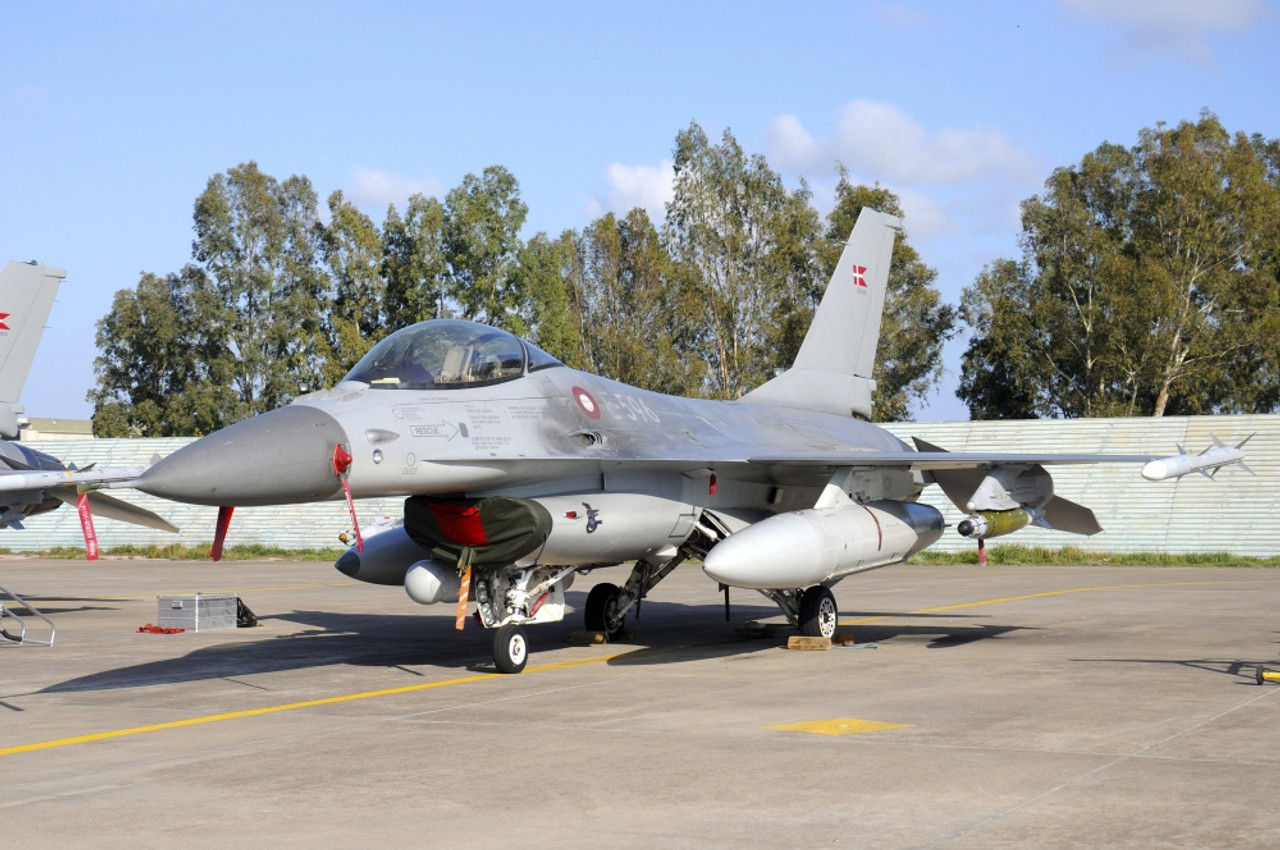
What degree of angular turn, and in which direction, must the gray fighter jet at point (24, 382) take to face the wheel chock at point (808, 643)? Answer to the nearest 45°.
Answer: approximately 90° to its left

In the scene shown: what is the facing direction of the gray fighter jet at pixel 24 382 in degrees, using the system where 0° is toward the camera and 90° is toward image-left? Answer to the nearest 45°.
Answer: approximately 45°

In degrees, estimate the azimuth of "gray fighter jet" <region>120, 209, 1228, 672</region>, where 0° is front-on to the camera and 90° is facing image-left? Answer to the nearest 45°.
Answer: approximately 45°

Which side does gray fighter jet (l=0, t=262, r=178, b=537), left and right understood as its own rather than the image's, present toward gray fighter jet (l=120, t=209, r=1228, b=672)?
left
